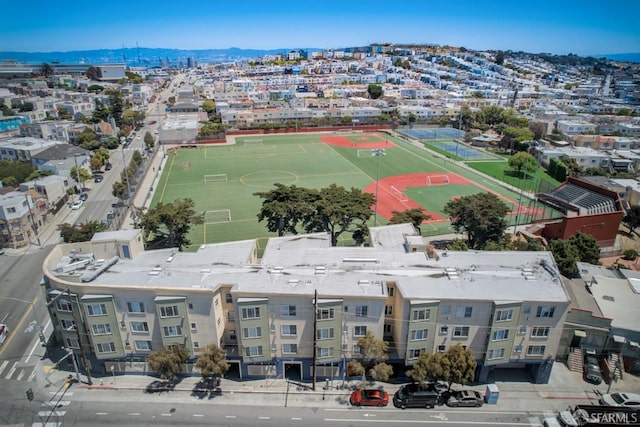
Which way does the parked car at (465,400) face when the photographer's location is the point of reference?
facing to the left of the viewer

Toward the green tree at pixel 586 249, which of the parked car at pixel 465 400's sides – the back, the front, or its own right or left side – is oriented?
right

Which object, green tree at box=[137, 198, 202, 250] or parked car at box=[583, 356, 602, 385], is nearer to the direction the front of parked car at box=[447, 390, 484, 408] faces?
the green tree

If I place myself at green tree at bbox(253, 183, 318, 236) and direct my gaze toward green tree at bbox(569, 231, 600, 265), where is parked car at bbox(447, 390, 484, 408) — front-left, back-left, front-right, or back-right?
front-right

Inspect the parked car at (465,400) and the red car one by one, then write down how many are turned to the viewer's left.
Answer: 2

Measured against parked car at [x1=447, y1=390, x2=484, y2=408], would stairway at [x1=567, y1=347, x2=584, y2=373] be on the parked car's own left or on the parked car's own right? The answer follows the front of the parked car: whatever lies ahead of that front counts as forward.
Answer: on the parked car's own right

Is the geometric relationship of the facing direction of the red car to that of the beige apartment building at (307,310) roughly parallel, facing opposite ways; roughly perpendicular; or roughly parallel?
roughly perpendicular

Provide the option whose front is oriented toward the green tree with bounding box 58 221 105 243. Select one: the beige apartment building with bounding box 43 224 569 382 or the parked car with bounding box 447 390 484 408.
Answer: the parked car

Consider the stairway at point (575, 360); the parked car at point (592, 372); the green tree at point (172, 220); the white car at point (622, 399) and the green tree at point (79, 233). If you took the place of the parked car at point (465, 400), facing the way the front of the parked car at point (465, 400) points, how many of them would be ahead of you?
2

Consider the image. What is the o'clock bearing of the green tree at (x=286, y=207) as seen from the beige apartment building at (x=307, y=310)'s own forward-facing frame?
The green tree is roughly at 6 o'clock from the beige apartment building.

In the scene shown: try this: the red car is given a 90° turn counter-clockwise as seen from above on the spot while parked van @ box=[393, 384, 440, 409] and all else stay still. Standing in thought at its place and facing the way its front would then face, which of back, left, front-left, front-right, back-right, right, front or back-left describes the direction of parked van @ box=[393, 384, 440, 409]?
left

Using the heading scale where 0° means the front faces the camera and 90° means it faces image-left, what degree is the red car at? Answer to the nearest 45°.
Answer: approximately 90°

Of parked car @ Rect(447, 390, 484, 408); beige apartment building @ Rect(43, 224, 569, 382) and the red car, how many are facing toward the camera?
1

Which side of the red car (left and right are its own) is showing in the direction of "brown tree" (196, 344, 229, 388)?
front

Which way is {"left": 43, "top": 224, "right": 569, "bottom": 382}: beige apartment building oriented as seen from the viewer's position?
toward the camera

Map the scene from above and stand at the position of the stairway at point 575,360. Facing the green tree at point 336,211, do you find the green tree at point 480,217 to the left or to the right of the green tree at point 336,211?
right
